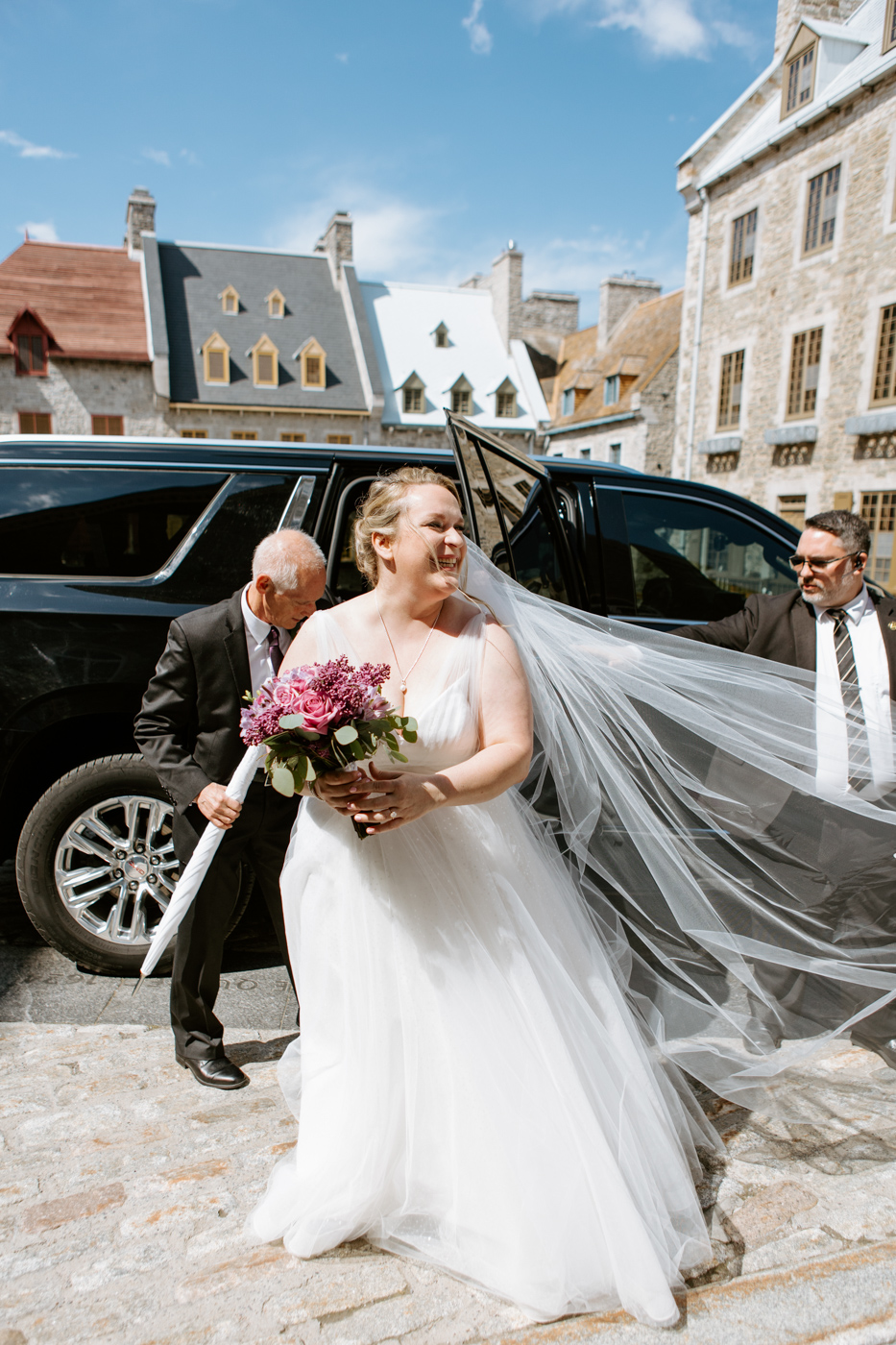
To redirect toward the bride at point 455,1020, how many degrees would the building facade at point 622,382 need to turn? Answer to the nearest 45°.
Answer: approximately 45° to its left

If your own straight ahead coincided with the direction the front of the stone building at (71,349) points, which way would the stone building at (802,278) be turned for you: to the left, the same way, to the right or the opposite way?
to the right

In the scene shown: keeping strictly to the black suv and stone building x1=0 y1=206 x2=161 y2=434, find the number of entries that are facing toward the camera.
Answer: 1

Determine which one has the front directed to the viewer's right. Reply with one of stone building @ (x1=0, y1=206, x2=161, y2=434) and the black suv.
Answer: the black suv

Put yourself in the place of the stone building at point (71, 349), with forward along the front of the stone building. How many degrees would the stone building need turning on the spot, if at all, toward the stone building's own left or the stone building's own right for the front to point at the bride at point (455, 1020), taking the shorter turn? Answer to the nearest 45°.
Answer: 0° — it already faces them

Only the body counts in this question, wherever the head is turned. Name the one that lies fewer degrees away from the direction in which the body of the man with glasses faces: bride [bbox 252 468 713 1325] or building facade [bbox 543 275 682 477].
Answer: the bride

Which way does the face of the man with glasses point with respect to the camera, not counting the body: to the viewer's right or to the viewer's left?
to the viewer's left

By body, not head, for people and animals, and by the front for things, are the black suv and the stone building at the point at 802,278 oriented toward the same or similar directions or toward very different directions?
very different directions

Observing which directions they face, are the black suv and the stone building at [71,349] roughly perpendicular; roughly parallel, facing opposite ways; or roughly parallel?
roughly perpendicular

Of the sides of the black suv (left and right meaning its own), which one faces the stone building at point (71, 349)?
left

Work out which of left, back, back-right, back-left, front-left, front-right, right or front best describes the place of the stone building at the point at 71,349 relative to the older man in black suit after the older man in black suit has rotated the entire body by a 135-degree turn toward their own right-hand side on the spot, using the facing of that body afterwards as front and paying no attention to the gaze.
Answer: right

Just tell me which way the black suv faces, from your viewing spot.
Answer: facing to the right of the viewer

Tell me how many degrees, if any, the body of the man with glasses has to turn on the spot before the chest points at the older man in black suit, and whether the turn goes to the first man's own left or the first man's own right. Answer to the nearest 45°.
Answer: approximately 45° to the first man's own right
